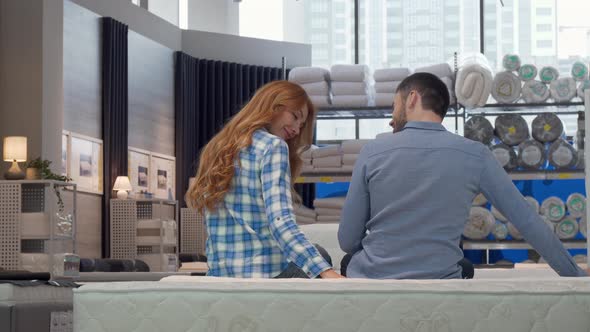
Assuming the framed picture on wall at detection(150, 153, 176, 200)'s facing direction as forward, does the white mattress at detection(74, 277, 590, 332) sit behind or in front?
in front

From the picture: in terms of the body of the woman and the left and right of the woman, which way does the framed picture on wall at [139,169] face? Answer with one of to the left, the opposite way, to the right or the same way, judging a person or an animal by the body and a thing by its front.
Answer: to the right

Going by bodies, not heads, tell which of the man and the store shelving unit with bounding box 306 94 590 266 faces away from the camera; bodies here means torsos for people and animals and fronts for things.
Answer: the man

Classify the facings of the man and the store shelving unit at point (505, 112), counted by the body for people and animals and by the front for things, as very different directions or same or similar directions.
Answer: very different directions

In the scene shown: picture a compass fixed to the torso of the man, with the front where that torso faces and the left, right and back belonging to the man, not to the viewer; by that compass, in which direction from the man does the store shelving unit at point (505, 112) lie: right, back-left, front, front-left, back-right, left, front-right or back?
front

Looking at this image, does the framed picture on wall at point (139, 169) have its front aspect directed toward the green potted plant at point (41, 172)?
no

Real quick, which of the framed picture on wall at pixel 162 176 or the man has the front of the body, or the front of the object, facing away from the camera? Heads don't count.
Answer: the man

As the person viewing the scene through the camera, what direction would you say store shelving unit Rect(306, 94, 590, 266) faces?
facing the viewer

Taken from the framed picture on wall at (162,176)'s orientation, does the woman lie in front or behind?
in front

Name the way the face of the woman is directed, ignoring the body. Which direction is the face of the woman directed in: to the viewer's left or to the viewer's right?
to the viewer's right

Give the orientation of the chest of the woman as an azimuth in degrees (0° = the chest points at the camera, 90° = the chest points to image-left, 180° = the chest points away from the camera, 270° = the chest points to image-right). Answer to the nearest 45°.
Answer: approximately 225°

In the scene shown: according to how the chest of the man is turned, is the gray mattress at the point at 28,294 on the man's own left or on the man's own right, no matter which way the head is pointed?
on the man's own left

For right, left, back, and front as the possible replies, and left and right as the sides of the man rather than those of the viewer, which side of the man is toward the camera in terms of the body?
back

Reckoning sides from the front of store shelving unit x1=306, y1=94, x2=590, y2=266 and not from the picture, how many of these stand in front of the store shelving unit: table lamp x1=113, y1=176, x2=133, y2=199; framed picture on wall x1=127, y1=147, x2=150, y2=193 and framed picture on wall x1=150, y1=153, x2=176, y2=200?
0

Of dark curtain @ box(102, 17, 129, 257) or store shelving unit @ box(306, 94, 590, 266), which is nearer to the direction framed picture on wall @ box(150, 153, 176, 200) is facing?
the store shelving unit

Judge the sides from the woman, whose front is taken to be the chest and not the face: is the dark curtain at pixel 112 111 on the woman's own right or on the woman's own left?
on the woman's own left
